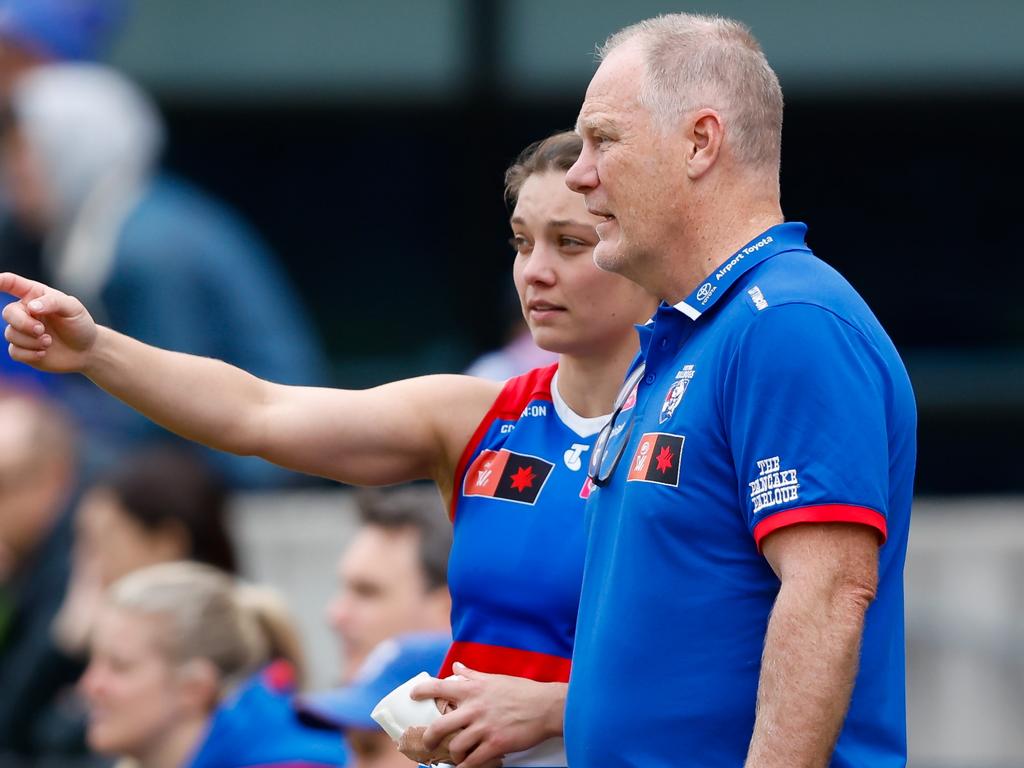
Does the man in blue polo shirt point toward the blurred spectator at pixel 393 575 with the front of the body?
no

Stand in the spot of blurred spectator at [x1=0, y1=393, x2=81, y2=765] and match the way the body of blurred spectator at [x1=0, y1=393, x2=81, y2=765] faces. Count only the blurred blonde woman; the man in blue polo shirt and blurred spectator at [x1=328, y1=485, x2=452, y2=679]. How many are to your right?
0

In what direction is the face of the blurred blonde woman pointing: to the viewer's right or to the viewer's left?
to the viewer's left

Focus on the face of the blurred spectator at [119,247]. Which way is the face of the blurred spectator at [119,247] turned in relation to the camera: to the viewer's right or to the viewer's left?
to the viewer's left

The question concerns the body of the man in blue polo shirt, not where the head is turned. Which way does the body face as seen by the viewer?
to the viewer's left

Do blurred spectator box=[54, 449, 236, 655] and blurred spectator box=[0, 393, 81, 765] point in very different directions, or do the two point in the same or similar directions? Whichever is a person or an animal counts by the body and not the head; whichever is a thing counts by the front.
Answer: same or similar directions

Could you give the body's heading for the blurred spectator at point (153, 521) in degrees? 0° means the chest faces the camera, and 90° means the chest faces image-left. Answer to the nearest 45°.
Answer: approximately 90°

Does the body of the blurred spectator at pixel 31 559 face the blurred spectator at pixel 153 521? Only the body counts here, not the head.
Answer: no

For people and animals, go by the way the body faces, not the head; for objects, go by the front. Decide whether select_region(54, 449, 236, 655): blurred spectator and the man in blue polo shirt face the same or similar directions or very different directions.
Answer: same or similar directions

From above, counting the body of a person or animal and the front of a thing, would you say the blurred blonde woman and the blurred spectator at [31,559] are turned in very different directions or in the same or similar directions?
same or similar directions

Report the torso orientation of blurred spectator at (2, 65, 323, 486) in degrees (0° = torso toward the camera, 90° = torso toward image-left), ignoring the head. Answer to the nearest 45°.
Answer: approximately 90°

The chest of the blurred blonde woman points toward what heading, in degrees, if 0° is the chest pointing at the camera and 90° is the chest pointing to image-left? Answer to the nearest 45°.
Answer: approximately 90°
